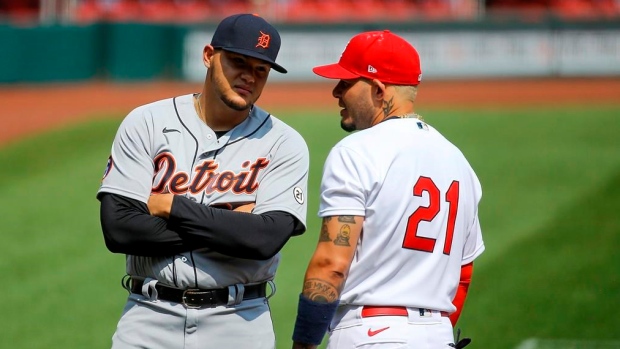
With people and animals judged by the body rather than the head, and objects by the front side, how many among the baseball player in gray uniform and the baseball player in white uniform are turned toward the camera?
1

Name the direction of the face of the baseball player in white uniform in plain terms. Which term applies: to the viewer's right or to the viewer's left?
to the viewer's left

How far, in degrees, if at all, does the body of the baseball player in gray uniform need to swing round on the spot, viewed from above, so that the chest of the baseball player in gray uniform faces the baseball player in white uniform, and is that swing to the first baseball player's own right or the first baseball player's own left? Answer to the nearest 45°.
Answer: approximately 45° to the first baseball player's own left

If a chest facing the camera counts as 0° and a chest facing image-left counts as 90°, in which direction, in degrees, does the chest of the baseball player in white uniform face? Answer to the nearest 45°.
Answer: approximately 135°
